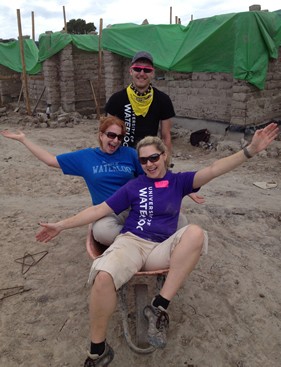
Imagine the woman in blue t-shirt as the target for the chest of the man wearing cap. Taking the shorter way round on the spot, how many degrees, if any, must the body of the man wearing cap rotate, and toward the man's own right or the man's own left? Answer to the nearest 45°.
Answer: approximately 45° to the man's own right

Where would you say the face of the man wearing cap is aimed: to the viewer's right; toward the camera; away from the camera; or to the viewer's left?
toward the camera

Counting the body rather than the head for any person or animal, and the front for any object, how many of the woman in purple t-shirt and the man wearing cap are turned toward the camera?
2

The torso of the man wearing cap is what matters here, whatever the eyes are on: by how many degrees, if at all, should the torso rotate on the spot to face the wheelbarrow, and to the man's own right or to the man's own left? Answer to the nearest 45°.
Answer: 0° — they already face it

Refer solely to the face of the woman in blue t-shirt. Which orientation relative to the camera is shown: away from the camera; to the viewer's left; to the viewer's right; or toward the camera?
toward the camera

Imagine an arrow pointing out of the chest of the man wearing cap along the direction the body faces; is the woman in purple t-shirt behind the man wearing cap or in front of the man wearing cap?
in front

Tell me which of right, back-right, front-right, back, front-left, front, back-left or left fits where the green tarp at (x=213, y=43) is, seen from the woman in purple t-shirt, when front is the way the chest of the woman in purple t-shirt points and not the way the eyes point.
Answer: back

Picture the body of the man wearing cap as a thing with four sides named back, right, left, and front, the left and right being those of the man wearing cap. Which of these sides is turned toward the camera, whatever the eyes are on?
front

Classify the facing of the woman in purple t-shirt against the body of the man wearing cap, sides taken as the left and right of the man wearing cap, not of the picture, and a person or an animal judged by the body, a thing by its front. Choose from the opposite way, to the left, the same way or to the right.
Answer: the same way

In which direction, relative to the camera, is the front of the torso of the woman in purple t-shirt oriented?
toward the camera
